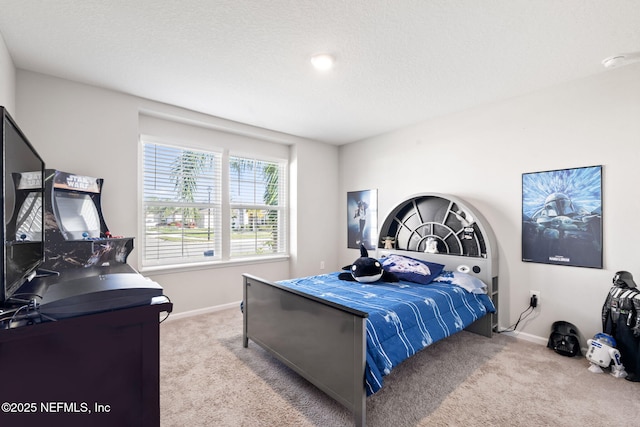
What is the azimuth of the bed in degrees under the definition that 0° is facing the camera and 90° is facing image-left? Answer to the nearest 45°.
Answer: approximately 45°

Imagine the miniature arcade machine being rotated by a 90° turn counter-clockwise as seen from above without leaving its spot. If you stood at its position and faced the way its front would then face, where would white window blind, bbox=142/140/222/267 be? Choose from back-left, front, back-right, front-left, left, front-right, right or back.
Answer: front

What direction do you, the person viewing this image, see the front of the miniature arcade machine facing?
facing the viewer and to the right of the viewer

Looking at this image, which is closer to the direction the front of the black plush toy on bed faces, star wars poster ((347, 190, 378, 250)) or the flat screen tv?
the flat screen tv

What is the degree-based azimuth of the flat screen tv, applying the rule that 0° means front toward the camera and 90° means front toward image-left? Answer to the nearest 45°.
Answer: approximately 270°

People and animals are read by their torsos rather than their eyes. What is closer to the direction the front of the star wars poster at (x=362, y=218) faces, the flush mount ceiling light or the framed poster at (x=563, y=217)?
the flush mount ceiling light

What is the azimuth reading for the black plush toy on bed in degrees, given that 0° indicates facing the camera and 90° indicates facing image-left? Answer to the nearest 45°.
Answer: approximately 0°

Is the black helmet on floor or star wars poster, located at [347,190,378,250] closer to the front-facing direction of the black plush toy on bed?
the black helmet on floor

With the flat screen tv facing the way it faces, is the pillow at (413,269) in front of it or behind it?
in front

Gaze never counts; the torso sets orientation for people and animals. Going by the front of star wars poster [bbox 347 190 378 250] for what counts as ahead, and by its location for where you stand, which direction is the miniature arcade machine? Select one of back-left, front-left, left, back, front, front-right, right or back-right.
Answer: front

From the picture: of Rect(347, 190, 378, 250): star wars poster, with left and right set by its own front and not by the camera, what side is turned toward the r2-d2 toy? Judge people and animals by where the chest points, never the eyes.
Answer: left

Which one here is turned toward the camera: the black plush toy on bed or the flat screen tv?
the black plush toy on bed

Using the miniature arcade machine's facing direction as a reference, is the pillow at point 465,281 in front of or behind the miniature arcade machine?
in front

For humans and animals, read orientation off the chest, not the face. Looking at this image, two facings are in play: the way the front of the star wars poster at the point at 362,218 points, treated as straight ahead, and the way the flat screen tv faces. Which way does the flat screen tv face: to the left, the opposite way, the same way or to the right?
the opposite way

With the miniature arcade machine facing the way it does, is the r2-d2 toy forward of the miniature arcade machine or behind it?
forward

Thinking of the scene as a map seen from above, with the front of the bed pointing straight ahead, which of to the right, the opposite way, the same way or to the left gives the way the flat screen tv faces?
the opposite way
